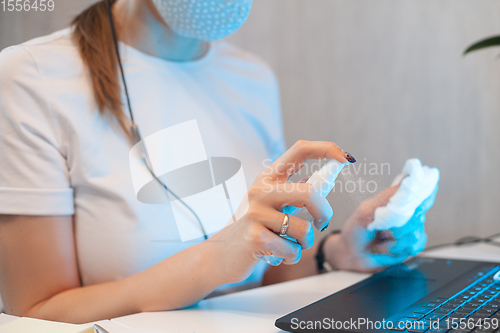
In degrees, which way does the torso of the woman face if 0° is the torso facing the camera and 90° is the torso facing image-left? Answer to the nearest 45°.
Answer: approximately 315°
